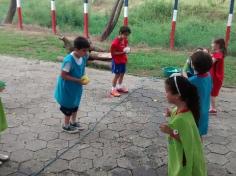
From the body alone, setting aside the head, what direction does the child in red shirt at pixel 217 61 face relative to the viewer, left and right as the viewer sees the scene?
facing to the left of the viewer

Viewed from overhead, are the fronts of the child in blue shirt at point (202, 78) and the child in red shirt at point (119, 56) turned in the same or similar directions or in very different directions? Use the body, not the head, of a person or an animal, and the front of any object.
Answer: very different directions

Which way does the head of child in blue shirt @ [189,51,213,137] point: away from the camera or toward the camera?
away from the camera

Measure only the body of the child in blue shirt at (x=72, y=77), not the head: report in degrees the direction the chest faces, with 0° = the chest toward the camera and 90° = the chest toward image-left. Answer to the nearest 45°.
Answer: approximately 315°

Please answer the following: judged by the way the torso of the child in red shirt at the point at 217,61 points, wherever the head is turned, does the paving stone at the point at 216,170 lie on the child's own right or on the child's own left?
on the child's own left

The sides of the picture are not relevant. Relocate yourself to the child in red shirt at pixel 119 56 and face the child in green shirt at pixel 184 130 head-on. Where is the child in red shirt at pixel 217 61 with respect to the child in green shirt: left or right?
left
